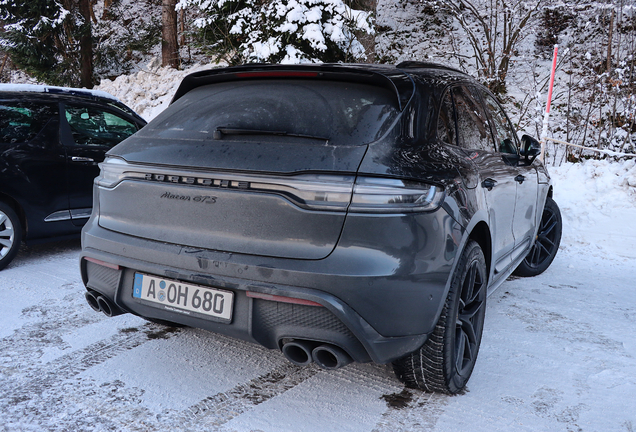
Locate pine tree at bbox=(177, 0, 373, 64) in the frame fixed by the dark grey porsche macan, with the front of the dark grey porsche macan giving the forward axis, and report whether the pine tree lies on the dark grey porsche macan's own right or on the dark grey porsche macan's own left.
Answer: on the dark grey porsche macan's own left

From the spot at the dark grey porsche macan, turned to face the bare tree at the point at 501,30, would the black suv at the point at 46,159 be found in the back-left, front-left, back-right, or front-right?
front-left

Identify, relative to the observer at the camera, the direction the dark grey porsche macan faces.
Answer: facing away from the viewer and to the right of the viewer

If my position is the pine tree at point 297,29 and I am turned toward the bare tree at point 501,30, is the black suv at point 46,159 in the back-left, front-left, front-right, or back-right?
back-right

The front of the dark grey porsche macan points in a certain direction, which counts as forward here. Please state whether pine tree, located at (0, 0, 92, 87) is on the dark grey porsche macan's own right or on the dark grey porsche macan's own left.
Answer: on the dark grey porsche macan's own left

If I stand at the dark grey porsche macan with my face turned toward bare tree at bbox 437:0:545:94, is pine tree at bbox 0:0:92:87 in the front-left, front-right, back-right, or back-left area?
front-left

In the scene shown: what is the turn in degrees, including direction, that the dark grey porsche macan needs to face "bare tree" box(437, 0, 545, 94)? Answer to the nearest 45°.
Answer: approximately 45° to its left

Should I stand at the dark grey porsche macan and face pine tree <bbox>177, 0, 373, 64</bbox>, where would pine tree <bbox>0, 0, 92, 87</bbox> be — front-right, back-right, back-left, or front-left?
front-left

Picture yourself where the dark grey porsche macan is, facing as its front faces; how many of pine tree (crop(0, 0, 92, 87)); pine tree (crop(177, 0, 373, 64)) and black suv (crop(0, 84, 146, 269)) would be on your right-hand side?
0

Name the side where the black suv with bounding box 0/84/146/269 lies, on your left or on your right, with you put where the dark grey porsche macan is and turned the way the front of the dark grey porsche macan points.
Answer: on your left
